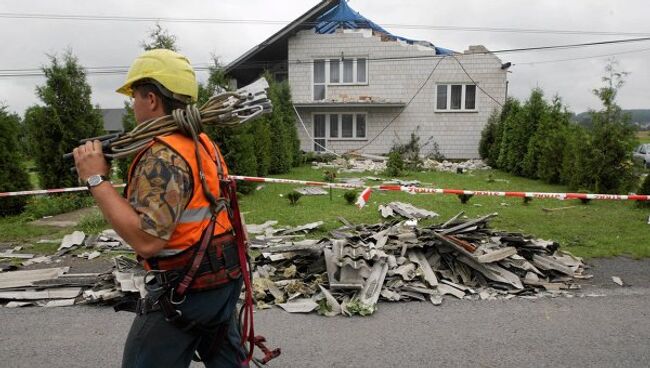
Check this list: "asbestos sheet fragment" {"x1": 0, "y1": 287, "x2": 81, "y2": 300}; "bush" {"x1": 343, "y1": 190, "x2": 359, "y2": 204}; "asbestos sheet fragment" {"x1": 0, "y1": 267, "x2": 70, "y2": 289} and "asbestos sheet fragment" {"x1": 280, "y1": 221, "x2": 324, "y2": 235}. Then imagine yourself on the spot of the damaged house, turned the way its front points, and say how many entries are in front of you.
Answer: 4

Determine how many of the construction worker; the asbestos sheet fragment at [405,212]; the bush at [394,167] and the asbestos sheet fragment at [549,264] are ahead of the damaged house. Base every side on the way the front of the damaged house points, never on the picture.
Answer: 4

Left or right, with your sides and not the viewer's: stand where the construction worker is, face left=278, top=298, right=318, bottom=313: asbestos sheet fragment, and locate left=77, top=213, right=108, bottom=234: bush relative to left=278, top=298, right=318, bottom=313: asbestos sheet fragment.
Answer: left

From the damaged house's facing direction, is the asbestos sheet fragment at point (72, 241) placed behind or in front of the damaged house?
in front

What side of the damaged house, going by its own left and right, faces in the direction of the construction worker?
front

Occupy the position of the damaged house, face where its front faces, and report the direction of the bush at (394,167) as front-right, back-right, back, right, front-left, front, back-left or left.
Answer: front

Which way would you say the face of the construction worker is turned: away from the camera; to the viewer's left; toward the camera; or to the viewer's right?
to the viewer's left

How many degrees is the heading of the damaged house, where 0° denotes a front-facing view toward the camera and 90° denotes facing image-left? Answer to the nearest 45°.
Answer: approximately 0°

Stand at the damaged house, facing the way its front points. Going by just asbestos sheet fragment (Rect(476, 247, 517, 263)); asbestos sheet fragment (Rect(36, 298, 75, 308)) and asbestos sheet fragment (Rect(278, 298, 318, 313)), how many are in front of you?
3

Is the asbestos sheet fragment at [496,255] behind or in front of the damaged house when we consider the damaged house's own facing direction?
in front

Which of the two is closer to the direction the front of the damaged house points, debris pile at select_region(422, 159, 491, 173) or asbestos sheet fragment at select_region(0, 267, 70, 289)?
the asbestos sheet fragment

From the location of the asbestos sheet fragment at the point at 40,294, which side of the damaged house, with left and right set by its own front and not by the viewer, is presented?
front

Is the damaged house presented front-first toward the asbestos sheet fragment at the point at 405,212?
yes

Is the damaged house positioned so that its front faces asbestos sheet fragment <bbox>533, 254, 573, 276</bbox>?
yes

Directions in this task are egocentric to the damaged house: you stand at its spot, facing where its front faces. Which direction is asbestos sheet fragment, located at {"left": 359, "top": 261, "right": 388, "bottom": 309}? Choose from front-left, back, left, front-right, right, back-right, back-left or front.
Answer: front
